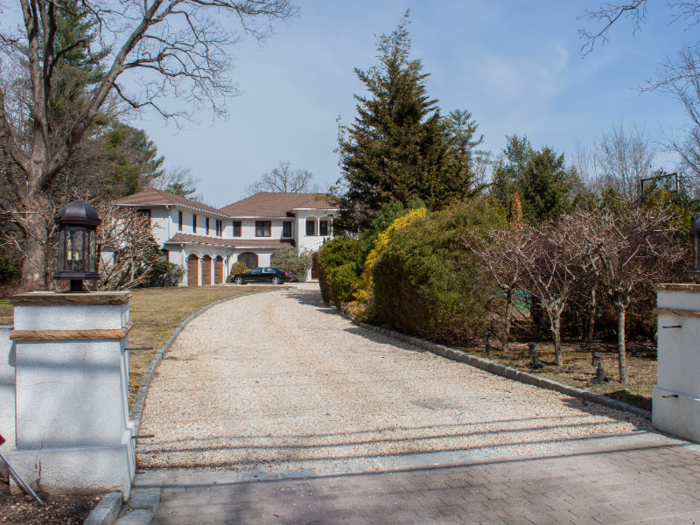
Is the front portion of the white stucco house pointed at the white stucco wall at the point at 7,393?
yes

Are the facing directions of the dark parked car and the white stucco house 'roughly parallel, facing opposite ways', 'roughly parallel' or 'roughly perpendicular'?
roughly perpendicular

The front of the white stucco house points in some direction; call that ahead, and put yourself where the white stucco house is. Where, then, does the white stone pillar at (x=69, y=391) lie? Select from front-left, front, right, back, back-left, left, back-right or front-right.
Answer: front

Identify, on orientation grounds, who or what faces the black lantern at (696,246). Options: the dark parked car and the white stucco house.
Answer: the white stucco house

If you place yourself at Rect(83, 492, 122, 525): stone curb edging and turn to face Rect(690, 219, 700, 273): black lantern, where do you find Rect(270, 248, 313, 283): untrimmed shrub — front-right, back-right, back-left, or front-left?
front-left

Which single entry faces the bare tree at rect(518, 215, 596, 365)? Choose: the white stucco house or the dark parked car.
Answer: the white stucco house

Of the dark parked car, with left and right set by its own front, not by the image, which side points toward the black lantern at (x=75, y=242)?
left

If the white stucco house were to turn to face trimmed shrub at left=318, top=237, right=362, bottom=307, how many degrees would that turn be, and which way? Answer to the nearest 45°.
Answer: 0° — it already faces it

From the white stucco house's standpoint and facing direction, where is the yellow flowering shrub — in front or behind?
in front

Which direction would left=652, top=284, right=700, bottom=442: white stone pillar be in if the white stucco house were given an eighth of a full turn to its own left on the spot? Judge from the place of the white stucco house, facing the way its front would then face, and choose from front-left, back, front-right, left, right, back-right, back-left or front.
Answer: front-right

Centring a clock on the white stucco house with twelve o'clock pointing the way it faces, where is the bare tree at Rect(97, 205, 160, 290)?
The bare tree is roughly at 12 o'clock from the white stucco house.

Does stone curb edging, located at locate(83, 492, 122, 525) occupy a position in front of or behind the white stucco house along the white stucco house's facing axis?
in front

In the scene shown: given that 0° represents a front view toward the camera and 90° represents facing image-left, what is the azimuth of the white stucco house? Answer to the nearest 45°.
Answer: approximately 0°
